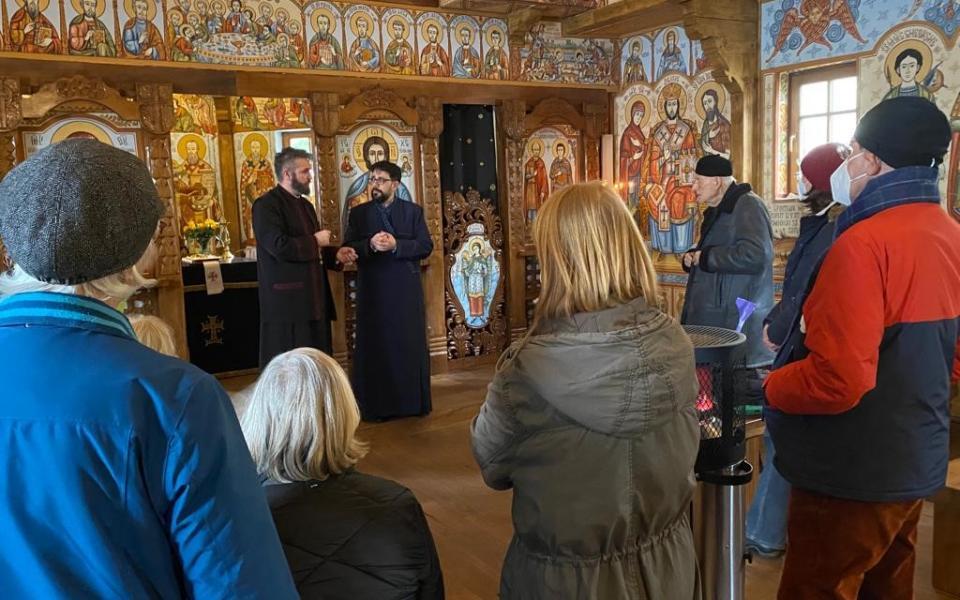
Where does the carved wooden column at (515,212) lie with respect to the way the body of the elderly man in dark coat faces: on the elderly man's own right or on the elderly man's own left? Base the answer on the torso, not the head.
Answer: on the elderly man's own right

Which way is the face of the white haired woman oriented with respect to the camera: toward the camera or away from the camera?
away from the camera

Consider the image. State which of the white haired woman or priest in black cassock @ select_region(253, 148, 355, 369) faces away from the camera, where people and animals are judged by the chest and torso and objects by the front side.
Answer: the white haired woman

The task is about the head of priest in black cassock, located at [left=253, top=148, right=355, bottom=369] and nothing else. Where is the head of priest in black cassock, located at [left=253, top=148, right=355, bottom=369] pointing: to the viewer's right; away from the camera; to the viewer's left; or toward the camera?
to the viewer's right

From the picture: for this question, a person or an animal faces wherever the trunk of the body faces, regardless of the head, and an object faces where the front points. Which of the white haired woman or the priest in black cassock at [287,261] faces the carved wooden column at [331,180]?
the white haired woman

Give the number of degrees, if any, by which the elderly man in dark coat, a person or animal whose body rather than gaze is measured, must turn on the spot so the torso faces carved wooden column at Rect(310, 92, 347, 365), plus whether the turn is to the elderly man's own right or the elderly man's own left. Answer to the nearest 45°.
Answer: approximately 45° to the elderly man's own right

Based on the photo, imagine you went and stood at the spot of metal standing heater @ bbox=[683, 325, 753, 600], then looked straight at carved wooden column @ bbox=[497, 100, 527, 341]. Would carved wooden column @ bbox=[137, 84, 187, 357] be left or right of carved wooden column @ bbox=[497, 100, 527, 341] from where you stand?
left

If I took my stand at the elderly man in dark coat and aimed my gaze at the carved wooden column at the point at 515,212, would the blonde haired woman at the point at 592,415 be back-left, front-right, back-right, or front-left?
back-left

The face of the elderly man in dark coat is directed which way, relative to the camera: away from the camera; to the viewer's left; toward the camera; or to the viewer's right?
to the viewer's left

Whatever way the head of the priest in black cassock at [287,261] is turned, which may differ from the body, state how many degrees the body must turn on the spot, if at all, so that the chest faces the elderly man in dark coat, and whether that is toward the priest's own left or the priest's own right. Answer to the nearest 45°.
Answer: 0° — they already face them

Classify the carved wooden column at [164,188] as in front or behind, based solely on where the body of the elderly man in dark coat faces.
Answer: in front

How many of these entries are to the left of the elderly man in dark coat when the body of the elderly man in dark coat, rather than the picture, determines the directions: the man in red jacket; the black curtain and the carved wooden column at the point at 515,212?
1

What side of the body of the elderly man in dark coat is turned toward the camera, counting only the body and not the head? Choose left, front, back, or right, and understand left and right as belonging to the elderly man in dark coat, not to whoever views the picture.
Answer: left

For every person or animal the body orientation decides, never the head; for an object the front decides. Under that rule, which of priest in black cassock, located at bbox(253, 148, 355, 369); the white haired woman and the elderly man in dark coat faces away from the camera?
the white haired woman

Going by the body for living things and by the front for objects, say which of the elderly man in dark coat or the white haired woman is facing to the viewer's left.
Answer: the elderly man in dark coat

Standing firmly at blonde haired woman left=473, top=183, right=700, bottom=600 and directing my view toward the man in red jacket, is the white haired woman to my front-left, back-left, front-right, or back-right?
back-left

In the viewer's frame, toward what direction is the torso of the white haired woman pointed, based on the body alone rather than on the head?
away from the camera
